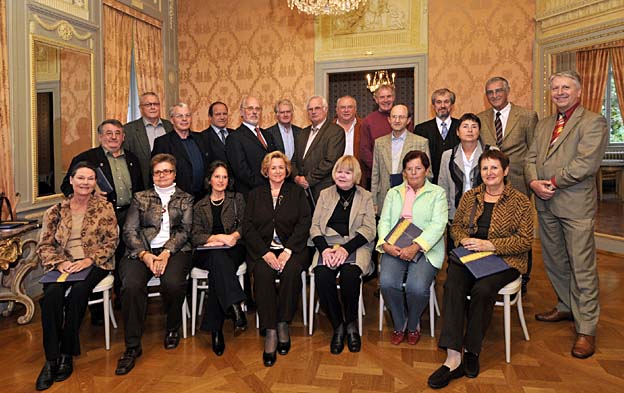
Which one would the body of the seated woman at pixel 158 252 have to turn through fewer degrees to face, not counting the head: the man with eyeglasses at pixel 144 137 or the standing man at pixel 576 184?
the standing man

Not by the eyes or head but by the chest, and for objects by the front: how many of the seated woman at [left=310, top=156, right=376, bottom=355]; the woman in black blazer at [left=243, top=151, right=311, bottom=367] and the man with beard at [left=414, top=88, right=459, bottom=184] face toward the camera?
3

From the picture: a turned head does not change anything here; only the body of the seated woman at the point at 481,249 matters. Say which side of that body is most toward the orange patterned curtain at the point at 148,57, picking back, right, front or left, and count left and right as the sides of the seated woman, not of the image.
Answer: right

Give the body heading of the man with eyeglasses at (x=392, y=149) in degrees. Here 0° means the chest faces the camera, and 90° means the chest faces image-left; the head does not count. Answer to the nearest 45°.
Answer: approximately 0°

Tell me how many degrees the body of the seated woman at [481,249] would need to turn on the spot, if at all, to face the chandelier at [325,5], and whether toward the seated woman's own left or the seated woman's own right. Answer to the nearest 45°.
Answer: approximately 90° to the seated woman's own right

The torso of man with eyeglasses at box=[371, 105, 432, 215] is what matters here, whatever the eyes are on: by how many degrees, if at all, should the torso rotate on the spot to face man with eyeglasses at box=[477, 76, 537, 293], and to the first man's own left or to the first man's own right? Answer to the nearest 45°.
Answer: approximately 90° to the first man's own left

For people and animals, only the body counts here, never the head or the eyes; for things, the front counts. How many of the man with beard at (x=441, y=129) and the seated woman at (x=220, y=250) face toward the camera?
2

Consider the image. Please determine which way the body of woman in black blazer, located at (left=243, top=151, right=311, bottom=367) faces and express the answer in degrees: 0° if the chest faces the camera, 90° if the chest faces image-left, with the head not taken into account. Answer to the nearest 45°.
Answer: approximately 0°
